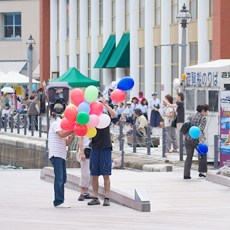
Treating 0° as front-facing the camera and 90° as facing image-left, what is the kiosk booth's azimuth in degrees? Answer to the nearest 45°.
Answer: approximately 45°
